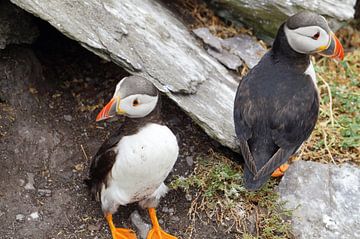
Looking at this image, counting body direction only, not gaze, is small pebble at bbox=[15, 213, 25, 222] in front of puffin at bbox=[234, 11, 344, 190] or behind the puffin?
behind

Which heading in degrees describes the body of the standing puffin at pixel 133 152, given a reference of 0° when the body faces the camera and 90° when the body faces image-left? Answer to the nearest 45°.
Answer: approximately 315°

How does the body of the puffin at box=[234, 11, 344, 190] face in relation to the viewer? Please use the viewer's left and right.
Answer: facing away from the viewer and to the right of the viewer

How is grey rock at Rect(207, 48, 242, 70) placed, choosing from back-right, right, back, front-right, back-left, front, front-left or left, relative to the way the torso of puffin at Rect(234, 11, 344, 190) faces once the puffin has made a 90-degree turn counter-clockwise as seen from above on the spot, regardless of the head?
front

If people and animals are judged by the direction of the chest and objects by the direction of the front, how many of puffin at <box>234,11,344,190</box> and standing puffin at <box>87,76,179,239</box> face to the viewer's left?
0

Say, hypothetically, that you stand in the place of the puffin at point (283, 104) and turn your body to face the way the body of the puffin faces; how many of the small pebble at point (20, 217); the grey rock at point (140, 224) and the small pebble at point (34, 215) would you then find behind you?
3

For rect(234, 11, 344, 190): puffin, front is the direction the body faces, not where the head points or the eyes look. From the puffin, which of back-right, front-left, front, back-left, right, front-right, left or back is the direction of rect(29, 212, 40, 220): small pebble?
back

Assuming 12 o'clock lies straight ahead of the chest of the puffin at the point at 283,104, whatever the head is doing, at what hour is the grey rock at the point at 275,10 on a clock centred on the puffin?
The grey rock is roughly at 10 o'clock from the puffin.
